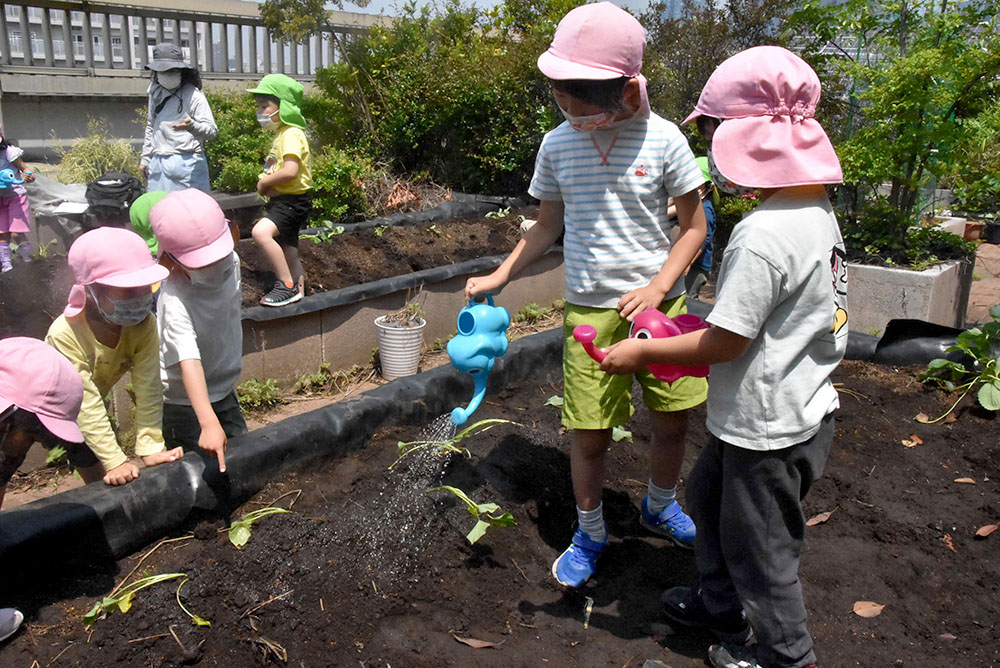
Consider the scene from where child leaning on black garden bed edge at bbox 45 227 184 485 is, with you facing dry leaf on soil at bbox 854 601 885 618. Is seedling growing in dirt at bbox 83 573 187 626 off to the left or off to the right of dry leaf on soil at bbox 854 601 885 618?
right

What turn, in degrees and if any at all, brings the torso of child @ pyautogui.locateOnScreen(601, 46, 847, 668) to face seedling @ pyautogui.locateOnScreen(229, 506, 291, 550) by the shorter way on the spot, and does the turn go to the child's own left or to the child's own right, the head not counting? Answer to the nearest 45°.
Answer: approximately 45° to the child's own left

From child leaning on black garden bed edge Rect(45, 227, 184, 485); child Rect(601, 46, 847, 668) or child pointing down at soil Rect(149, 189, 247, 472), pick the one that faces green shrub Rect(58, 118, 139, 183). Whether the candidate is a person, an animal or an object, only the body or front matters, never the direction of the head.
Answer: the child

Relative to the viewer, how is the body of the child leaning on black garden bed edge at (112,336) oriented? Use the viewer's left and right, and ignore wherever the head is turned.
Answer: facing the viewer and to the right of the viewer

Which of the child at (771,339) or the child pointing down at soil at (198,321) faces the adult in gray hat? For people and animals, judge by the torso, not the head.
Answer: the child

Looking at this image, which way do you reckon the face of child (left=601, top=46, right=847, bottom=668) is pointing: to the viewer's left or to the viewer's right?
to the viewer's left

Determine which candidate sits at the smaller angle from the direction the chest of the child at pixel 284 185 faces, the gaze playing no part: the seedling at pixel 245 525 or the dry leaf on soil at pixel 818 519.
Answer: the seedling

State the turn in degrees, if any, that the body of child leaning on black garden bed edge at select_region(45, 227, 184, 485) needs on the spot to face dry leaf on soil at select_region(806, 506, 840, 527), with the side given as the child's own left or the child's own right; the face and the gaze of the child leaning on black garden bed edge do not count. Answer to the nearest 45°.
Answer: approximately 45° to the child's own left

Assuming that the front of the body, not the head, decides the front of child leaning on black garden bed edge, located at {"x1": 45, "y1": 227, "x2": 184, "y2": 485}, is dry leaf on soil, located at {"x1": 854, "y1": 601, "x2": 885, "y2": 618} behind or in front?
in front

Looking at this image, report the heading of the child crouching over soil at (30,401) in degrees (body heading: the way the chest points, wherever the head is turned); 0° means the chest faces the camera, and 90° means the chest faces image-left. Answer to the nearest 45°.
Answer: approximately 270°
